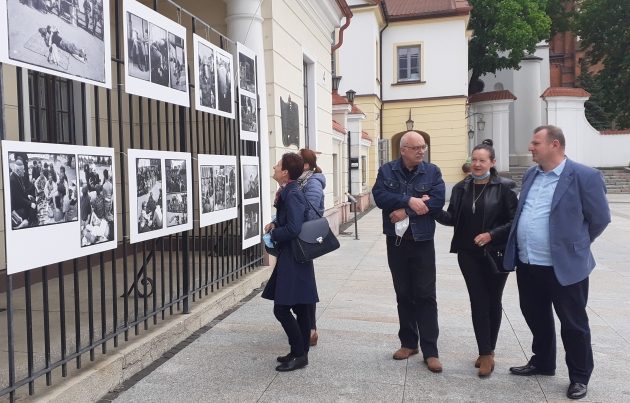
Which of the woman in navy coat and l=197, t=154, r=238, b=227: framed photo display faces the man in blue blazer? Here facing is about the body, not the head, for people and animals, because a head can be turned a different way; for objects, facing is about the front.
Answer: the framed photo display

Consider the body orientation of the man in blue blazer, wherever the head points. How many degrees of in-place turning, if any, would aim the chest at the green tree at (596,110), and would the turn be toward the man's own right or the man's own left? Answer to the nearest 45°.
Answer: approximately 135° to the man's own right

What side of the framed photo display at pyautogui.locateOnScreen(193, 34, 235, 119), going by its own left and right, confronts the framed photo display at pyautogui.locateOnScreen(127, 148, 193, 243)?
right

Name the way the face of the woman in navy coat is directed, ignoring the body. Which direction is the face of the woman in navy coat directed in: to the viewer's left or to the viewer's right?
to the viewer's left

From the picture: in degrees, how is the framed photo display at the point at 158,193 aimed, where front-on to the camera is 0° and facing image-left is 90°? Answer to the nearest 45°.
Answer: approximately 315°

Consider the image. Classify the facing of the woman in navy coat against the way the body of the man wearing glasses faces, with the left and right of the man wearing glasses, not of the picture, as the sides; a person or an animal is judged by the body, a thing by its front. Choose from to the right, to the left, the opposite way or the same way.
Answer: to the right

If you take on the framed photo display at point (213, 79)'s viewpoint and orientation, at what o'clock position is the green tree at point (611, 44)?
The green tree is roughly at 9 o'clock from the framed photo display.

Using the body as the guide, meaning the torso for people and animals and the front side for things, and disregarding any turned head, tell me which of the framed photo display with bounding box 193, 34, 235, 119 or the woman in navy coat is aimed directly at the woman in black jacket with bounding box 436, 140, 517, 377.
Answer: the framed photo display

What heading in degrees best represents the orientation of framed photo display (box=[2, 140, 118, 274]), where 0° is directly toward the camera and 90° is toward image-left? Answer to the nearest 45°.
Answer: approximately 315°

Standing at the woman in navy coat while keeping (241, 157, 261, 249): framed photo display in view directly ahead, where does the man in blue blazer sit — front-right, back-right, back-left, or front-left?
back-right

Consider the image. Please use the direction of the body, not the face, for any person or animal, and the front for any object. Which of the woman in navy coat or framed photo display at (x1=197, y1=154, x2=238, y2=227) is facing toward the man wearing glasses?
the framed photo display

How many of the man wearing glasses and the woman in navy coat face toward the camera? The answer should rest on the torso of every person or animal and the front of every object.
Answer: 1
